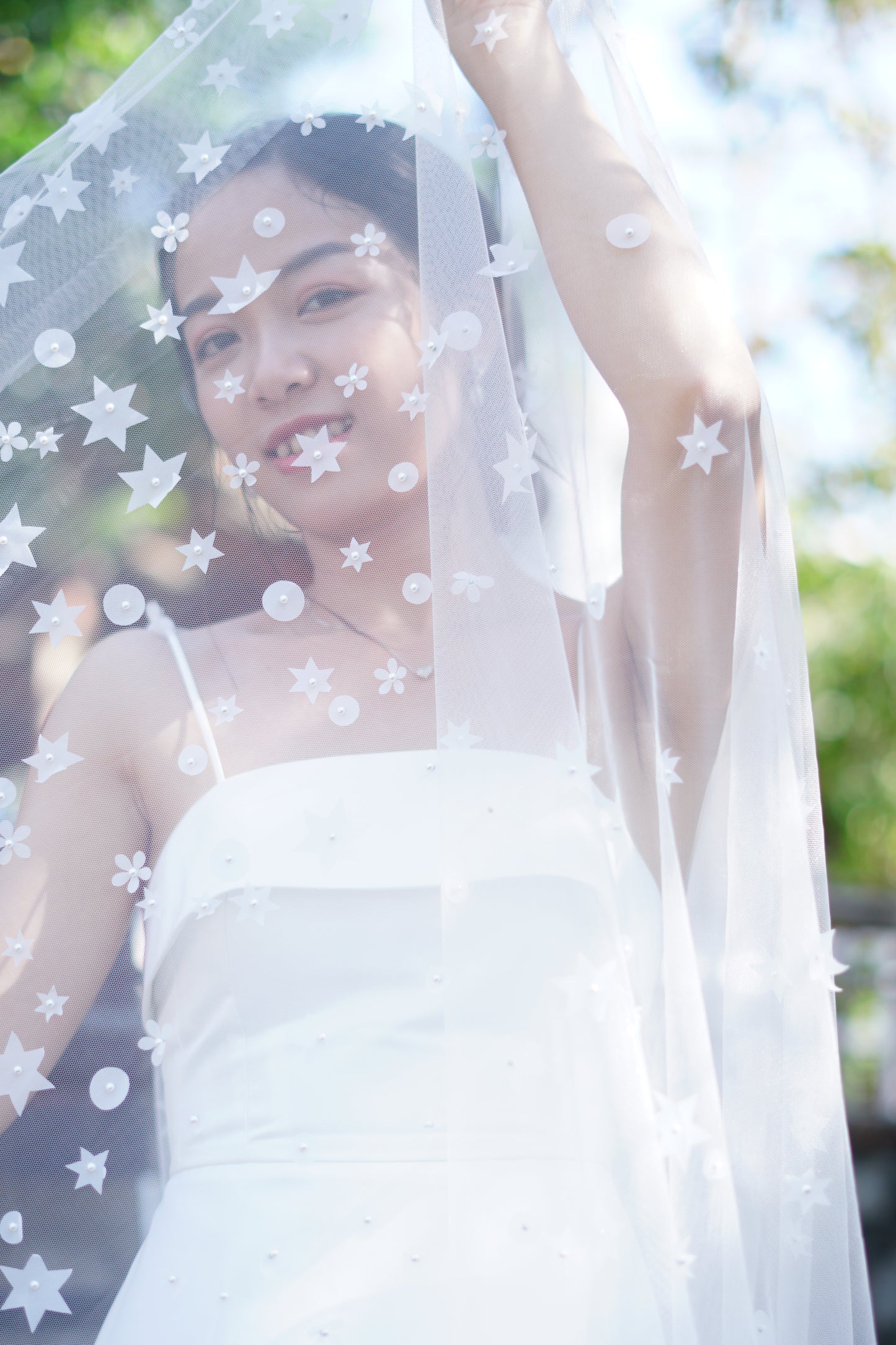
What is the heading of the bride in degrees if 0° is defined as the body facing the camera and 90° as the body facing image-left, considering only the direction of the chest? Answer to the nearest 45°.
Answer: approximately 0°
